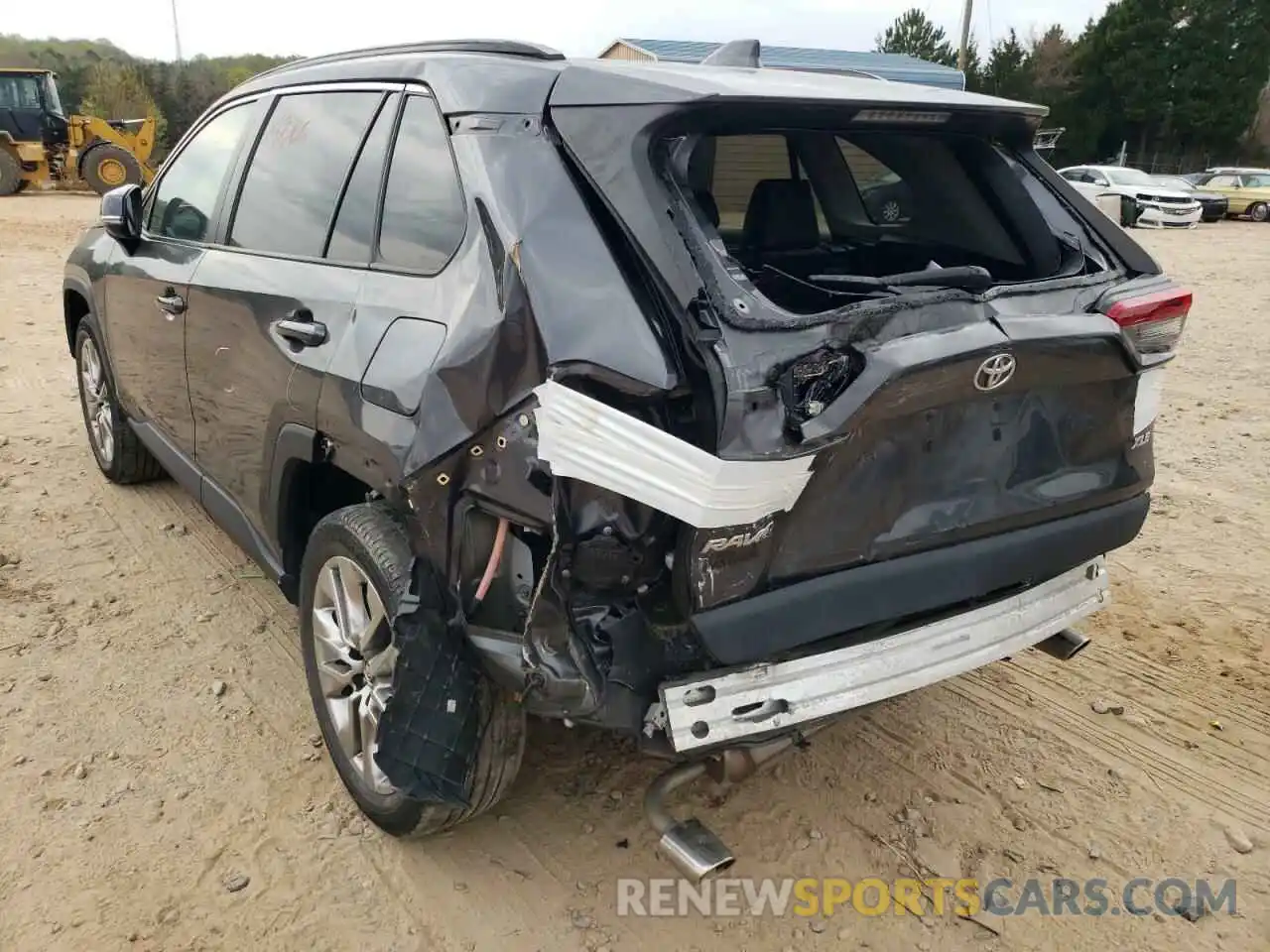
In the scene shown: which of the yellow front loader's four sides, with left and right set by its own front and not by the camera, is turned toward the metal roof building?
front

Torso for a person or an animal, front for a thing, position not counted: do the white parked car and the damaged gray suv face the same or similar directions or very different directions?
very different directions

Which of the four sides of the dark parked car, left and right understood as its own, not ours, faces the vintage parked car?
left

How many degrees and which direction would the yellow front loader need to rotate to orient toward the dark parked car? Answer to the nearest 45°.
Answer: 0° — it already faces it

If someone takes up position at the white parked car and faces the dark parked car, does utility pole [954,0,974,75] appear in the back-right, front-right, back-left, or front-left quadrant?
front-left

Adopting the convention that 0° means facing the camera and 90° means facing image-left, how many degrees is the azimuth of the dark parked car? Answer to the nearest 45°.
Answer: approximately 315°

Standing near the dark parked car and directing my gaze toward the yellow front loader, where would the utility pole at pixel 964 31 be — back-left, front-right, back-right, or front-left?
front-right

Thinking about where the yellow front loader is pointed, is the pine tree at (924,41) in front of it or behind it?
in front

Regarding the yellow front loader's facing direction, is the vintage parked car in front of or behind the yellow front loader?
in front

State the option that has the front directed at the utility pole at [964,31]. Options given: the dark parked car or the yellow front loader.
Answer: the yellow front loader

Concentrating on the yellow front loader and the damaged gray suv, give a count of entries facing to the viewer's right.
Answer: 1

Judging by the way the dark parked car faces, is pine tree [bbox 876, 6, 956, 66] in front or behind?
behind

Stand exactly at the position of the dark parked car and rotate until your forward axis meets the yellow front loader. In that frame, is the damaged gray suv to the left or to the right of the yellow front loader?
left

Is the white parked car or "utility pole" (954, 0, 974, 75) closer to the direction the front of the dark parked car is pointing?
the white parked car
